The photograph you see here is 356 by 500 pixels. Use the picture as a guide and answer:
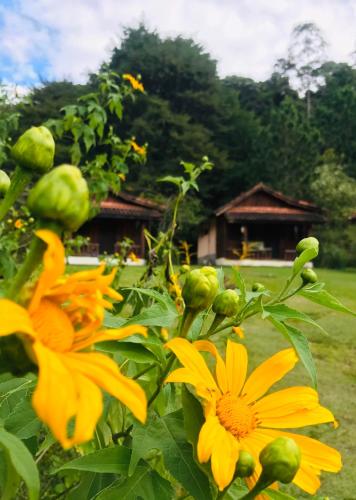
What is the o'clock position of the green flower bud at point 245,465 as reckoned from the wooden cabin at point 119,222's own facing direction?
The green flower bud is roughly at 12 o'clock from the wooden cabin.

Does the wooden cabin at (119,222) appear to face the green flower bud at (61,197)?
yes

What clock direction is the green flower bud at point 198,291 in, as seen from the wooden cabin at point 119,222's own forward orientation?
The green flower bud is roughly at 12 o'clock from the wooden cabin.

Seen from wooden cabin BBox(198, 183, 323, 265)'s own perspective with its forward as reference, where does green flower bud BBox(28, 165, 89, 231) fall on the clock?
The green flower bud is roughly at 12 o'clock from the wooden cabin.

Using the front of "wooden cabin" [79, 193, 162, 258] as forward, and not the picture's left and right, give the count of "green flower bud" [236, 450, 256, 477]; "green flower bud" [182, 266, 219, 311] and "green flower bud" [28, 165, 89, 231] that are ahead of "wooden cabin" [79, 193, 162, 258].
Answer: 3

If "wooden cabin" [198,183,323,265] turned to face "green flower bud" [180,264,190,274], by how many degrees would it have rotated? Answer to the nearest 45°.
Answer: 0° — it already faces it

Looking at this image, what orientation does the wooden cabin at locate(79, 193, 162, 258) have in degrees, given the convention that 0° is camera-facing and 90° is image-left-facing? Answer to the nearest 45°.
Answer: approximately 0°

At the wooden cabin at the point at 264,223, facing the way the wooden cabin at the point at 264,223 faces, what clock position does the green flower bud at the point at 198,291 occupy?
The green flower bud is roughly at 12 o'clock from the wooden cabin.

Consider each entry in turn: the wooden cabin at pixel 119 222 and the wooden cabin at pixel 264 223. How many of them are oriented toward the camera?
2
